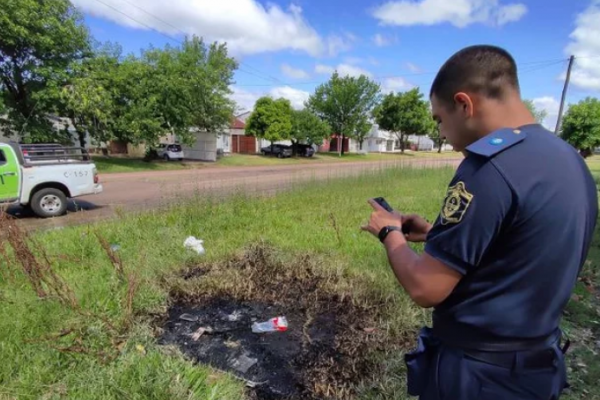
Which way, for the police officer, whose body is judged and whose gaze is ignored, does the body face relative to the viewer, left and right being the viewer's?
facing away from the viewer and to the left of the viewer

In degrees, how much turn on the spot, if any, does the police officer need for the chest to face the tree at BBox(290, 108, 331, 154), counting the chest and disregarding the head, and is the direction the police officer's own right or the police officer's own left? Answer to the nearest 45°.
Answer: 0° — they already face it

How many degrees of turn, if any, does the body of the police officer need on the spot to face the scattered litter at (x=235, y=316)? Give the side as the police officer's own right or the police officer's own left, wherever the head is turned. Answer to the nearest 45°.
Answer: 0° — they already face it

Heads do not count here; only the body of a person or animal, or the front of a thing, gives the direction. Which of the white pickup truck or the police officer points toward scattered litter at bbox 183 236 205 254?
the police officer

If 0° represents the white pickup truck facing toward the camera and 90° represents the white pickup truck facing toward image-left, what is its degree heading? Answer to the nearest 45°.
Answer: approximately 90°

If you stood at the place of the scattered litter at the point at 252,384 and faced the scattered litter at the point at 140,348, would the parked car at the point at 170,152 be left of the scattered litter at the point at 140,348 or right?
right

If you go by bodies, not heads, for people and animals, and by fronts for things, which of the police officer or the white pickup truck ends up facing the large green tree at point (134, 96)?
the police officer

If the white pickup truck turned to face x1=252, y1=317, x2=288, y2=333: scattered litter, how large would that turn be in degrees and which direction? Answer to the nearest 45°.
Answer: approximately 90° to its left

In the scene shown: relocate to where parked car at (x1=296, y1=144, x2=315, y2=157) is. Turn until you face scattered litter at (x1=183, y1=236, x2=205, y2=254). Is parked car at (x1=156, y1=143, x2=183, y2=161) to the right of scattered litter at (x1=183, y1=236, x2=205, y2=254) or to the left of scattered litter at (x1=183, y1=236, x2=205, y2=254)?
right

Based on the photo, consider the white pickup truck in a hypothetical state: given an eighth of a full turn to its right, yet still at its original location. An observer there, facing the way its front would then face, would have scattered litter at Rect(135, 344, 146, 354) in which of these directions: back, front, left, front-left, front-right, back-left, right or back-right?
back-left

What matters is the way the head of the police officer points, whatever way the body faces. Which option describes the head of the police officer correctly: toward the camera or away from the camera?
away from the camera
